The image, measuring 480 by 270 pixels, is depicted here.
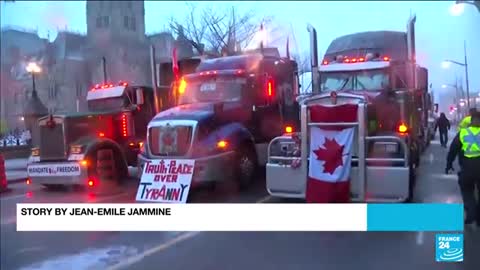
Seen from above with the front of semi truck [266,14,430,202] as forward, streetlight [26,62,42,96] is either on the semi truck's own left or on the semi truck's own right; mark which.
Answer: on the semi truck's own right

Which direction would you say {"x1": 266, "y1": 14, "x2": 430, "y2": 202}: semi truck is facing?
toward the camera

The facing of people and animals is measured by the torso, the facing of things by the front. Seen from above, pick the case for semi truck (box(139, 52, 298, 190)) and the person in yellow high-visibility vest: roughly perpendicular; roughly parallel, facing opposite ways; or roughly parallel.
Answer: roughly parallel, facing opposite ways

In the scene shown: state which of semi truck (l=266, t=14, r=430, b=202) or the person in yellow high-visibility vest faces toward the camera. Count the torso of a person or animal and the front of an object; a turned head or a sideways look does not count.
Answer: the semi truck

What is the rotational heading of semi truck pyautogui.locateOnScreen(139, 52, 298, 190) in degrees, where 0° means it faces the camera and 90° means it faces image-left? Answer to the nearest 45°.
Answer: approximately 45°

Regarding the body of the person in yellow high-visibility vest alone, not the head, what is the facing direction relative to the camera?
away from the camera

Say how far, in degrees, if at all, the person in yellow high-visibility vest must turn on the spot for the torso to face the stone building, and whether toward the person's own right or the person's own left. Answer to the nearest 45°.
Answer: approximately 90° to the person's own left

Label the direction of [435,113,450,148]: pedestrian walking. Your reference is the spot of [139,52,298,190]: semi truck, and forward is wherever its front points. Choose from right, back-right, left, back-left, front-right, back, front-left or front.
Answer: back-left

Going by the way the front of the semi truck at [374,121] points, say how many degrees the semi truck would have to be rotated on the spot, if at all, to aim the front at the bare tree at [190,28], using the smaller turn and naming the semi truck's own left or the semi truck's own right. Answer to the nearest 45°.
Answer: approximately 90° to the semi truck's own right

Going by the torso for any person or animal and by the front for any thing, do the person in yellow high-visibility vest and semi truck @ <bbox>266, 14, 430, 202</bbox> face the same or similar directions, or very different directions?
very different directions

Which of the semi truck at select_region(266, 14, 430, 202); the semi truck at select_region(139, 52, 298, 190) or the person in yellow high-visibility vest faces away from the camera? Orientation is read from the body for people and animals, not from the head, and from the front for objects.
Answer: the person in yellow high-visibility vest
